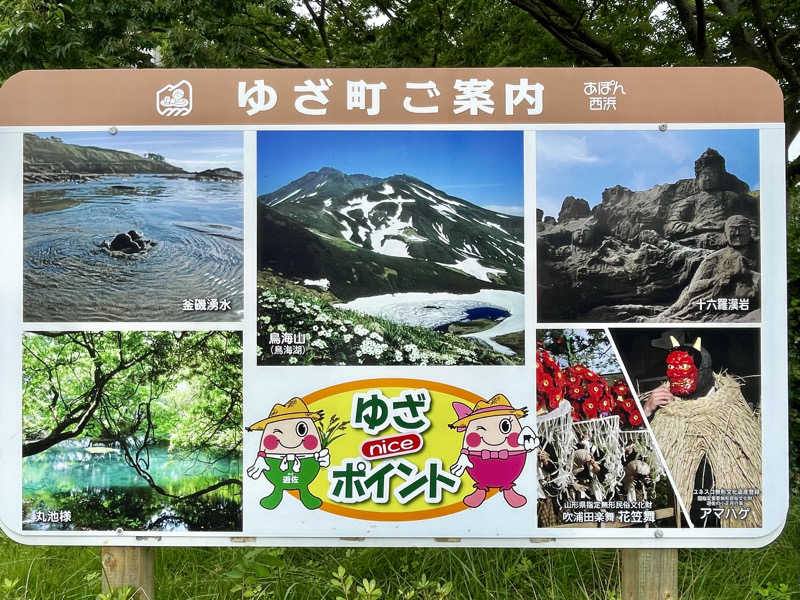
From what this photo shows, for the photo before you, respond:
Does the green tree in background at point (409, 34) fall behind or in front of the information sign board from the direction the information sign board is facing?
behind

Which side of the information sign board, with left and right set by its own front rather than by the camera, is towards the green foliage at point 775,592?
left

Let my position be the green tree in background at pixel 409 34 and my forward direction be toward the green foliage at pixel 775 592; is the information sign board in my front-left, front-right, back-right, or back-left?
front-right

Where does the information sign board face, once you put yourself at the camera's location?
facing the viewer
